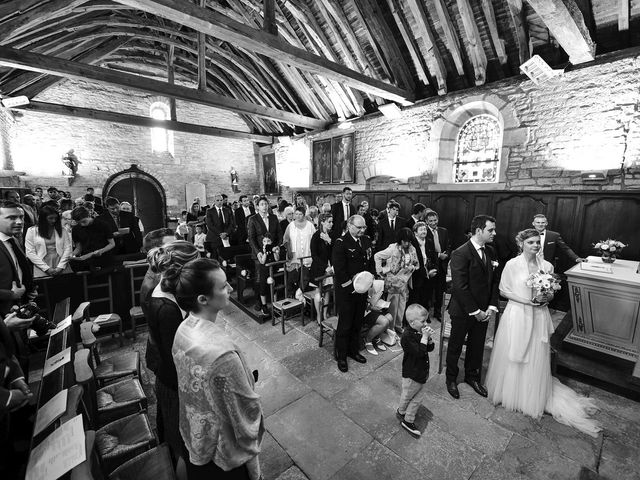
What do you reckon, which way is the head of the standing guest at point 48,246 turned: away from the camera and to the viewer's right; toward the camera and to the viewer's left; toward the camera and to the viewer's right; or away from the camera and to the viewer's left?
toward the camera and to the viewer's right

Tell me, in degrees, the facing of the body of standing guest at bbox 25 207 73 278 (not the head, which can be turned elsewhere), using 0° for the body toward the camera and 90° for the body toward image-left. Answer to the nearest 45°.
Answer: approximately 315°

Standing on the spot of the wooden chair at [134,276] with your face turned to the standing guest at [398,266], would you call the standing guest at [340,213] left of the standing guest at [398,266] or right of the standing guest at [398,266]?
left

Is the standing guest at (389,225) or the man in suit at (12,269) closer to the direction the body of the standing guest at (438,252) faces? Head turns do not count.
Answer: the man in suit

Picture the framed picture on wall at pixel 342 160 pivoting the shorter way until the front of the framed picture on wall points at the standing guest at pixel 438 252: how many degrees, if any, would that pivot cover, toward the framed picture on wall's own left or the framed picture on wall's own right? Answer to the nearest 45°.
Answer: approximately 45° to the framed picture on wall's own left

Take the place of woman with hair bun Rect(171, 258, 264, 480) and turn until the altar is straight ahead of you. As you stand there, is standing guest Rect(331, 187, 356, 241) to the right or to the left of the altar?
left

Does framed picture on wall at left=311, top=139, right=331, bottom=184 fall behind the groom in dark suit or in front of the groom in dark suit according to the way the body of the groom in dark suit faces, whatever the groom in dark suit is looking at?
behind

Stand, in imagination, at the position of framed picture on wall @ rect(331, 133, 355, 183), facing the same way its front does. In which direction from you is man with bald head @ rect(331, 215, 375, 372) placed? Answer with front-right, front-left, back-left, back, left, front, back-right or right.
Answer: front-left

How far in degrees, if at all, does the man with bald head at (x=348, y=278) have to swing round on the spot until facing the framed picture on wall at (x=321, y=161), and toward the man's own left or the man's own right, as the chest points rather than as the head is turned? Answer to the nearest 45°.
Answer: approximately 135° to the man's own left

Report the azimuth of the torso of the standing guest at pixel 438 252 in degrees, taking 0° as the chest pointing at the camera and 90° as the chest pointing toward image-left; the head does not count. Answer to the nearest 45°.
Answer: approximately 0°

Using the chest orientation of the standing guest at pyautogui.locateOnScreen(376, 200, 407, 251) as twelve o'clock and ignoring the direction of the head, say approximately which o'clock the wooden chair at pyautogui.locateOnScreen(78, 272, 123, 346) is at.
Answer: The wooden chair is roughly at 2 o'clock from the standing guest.

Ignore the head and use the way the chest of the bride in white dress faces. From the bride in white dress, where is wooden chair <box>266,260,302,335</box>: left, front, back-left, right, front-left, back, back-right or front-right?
back-right
